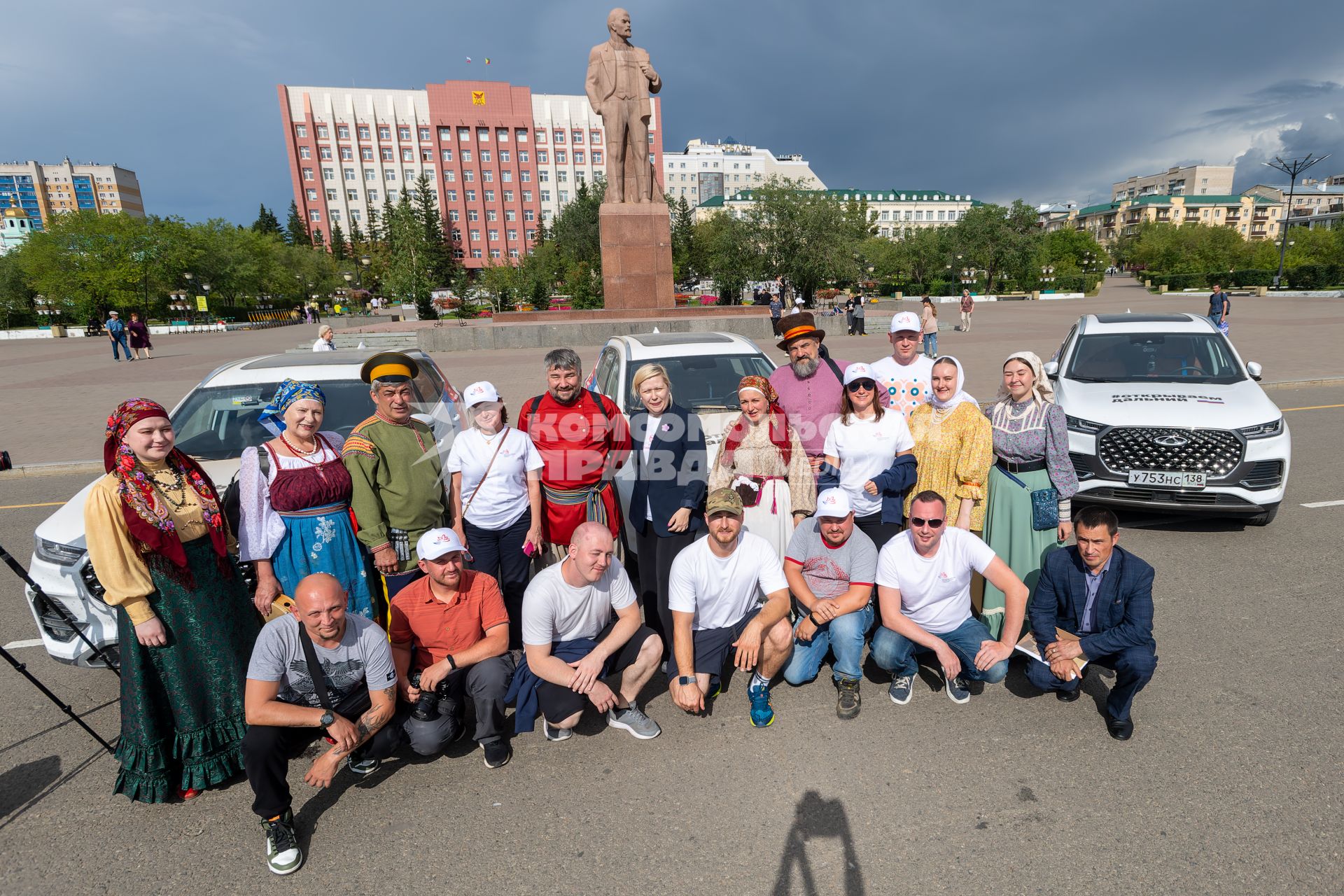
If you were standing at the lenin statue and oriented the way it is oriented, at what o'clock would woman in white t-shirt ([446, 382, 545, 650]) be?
The woman in white t-shirt is roughly at 12 o'clock from the lenin statue.

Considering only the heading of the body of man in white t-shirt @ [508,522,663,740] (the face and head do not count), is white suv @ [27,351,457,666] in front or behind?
behind

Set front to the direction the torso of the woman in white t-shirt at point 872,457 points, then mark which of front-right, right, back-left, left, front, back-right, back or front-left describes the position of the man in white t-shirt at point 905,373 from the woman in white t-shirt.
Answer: back

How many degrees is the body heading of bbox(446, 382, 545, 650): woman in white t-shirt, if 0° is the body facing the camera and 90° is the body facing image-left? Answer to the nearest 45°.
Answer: approximately 0°
